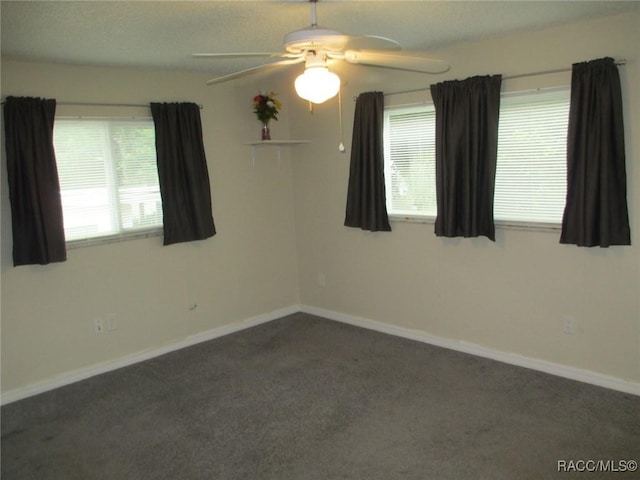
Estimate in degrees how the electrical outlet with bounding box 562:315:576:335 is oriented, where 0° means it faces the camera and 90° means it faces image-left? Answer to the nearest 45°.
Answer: approximately 45°

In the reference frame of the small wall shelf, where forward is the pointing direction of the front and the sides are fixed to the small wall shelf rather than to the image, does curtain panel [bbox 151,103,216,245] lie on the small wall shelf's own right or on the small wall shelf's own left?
on the small wall shelf's own right

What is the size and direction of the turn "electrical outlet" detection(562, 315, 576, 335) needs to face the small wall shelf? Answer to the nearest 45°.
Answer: approximately 45° to its right

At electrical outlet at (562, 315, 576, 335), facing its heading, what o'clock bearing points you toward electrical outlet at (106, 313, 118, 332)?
electrical outlet at (106, 313, 118, 332) is roughly at 1 o'clock from electrical outlet at (562, 315, 576, 335).

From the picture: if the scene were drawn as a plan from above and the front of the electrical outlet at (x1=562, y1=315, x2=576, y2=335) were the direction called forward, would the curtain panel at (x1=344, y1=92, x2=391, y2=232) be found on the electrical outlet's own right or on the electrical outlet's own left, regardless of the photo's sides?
on the electrical outlet's own right

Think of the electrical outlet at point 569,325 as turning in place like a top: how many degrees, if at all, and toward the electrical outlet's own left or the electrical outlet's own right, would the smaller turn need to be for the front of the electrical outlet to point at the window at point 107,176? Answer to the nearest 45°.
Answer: approximately 45° to the electrical outlet's own right

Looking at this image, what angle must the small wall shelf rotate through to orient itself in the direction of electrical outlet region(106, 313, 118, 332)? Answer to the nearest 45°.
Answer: approximately 90° to its right
